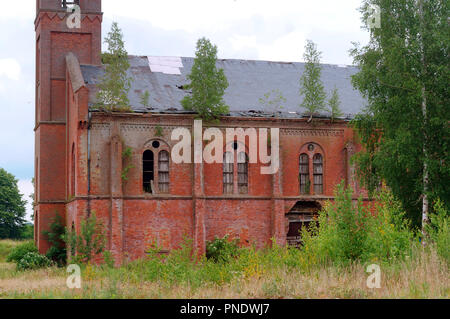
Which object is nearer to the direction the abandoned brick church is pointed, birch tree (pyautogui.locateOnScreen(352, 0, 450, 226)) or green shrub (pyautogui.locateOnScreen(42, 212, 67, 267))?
the green shrub

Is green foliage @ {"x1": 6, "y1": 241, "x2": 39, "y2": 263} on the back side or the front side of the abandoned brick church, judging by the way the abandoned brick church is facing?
on the front side

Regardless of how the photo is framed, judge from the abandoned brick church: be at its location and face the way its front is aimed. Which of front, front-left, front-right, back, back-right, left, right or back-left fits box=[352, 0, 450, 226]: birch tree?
back-left
